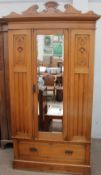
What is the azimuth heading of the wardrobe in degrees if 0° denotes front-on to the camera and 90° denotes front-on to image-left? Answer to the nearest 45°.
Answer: approximately 0°
